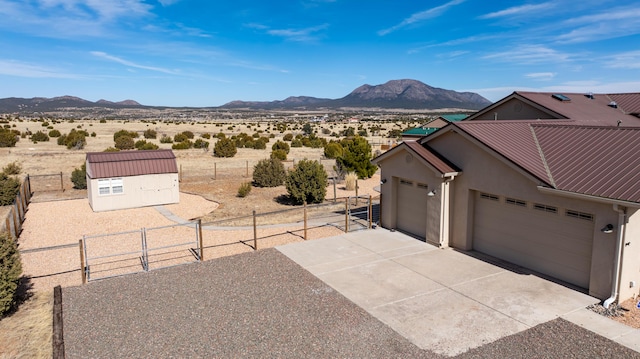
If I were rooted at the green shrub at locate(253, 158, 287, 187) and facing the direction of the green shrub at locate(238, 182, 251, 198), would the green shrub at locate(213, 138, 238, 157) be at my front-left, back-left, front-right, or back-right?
back-right

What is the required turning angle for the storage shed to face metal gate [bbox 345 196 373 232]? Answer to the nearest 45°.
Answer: approximately 45° to its left

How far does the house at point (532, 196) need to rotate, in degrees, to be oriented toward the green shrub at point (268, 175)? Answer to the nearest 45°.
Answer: approximately 90° to its right

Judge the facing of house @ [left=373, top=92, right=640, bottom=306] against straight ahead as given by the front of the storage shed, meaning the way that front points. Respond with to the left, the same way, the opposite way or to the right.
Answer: to the right

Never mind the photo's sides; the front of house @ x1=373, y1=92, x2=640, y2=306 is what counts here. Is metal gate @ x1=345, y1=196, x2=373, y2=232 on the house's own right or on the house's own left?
on the house's own right

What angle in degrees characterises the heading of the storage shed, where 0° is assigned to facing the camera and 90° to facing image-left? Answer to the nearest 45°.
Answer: approximately 0°

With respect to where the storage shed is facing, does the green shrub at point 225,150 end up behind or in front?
behind

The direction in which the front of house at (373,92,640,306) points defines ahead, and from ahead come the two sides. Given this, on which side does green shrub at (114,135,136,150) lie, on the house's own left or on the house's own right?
on the house's own right

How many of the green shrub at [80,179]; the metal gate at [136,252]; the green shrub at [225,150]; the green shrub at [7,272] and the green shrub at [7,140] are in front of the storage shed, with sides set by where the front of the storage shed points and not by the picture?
2

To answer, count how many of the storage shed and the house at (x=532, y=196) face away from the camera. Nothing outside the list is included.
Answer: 0

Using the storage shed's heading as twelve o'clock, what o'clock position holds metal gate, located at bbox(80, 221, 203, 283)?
The metal gate is roughly at 12 o'clock from the storage shed.
